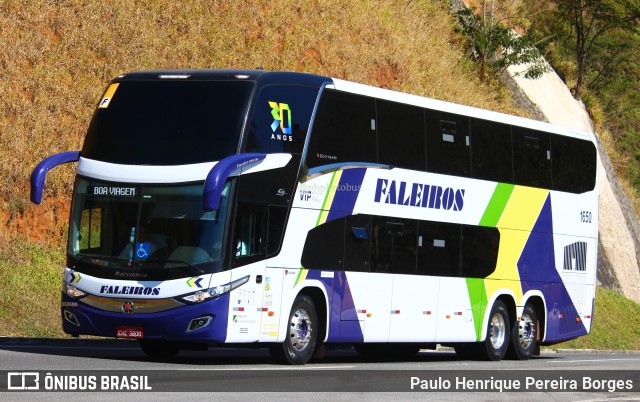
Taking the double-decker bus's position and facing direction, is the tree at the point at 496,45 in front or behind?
behind

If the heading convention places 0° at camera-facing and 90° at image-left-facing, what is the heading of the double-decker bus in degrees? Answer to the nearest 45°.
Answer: approximately 45°
